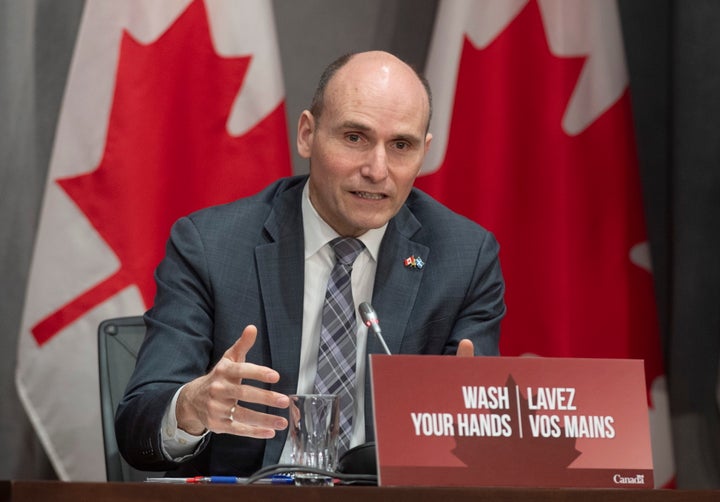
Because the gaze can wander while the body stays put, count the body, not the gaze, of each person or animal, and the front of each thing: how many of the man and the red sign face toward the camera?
2

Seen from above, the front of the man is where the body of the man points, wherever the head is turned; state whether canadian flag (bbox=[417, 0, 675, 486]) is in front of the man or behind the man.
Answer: behind

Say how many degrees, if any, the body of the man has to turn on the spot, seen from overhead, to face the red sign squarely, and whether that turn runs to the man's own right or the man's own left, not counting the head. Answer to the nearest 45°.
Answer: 0° — they already face it

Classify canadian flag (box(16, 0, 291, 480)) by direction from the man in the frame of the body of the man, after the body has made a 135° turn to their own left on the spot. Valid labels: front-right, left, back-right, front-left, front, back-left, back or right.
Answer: left

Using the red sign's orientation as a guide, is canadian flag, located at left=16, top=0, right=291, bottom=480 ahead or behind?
behind

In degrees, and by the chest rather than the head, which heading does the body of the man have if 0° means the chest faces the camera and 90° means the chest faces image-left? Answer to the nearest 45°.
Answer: approximately 0°

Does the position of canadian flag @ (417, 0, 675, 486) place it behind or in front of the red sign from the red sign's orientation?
behind

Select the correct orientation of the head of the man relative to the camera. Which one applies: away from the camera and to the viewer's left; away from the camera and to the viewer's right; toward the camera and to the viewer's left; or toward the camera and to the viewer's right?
toward the camera and to the viewer's right

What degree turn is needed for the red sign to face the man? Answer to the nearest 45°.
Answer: approximately 135° to its right
